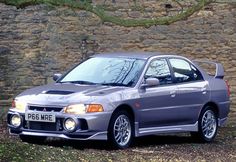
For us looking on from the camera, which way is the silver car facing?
facing the viewer and to the left of the viewer
